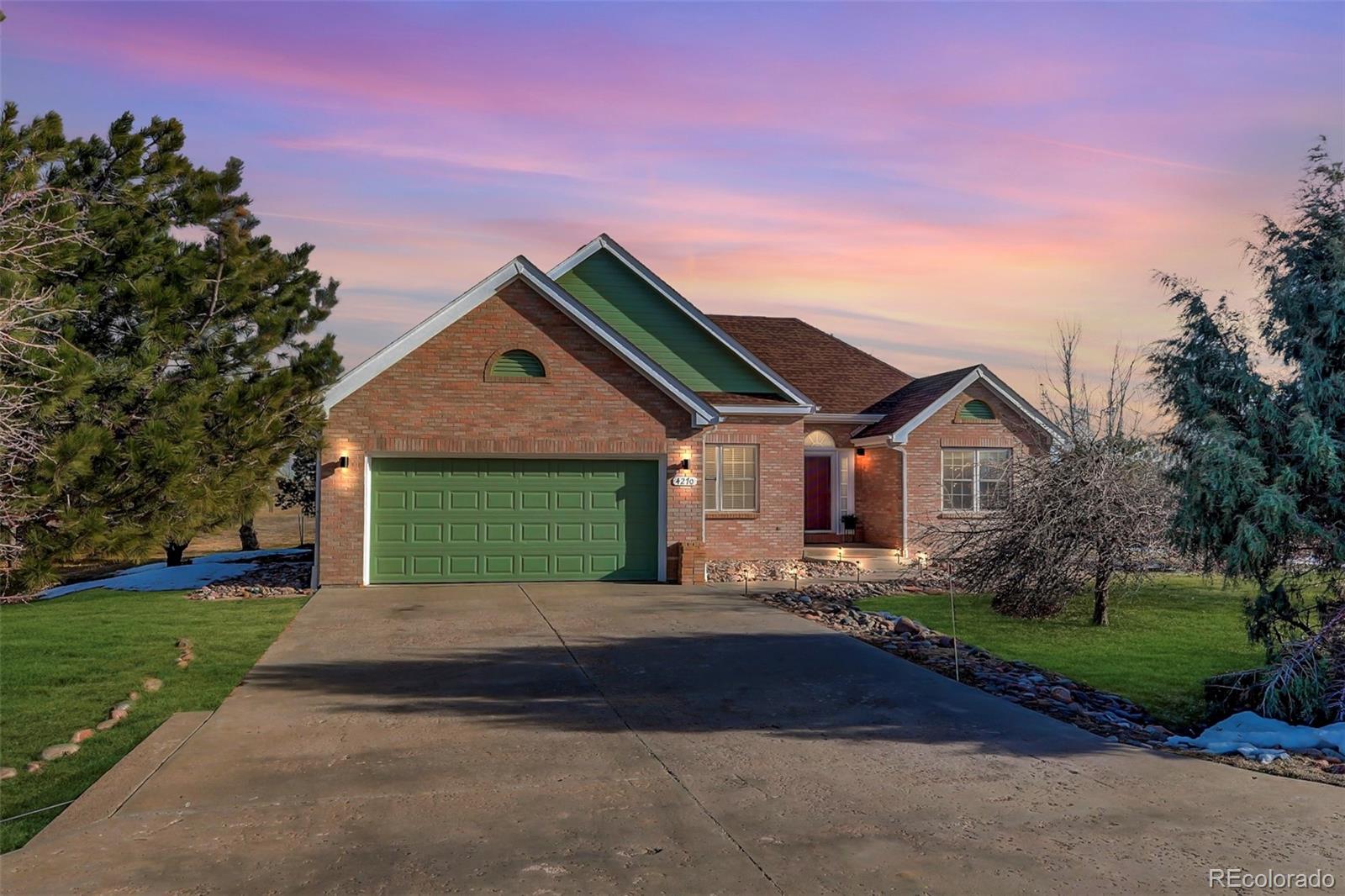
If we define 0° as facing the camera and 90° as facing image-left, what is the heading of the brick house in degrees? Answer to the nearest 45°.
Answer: approximately 0°

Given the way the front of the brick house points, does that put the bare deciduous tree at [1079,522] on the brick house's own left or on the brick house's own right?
on the brick house's own left

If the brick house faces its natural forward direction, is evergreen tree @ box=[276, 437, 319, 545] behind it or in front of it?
behind

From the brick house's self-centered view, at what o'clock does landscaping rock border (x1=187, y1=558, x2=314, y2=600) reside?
The landscaping rock border is roughly at 3 o'clock from the brick house.

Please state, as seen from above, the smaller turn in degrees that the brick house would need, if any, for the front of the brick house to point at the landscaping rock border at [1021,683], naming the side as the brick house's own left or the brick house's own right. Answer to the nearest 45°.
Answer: approximately 45° to the brick house's own left

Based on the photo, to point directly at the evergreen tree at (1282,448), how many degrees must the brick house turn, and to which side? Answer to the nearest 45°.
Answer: approximately 45° to its left

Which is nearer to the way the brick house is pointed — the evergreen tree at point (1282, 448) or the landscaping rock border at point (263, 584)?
the evergreen tree

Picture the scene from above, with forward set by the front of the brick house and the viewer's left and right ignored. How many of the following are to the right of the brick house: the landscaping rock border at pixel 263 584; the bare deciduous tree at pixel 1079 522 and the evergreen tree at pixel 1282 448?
1

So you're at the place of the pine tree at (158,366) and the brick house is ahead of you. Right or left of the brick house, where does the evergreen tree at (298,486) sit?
left
